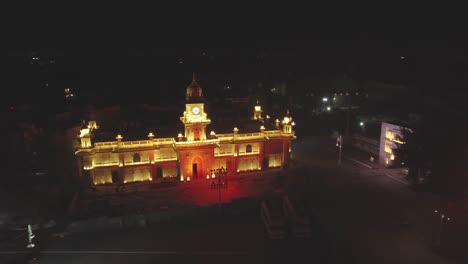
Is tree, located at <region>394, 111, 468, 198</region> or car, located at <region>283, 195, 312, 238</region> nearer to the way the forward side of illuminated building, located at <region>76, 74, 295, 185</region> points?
the car

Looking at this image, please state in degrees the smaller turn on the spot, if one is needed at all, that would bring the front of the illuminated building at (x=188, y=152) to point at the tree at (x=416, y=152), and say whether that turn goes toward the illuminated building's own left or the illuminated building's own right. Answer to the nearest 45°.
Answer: approximately 90° to the illuminated building's own left

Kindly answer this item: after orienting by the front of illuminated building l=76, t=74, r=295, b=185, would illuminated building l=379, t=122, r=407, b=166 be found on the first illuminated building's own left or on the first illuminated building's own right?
on the first illuminated building's own left

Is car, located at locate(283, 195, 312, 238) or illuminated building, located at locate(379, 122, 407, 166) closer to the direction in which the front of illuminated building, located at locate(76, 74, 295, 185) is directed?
the car

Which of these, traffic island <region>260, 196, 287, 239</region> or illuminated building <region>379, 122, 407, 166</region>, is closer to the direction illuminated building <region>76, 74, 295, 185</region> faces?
the traffic island

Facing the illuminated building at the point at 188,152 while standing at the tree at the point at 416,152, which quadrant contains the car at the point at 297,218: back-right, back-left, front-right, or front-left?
front-left

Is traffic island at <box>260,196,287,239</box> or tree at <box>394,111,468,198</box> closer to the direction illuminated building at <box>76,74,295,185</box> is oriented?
the traffic island

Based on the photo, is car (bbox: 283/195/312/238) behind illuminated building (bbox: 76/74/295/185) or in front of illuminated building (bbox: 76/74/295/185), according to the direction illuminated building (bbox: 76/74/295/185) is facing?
in front

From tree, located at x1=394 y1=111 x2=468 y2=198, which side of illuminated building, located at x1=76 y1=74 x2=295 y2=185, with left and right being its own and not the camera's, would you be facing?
left

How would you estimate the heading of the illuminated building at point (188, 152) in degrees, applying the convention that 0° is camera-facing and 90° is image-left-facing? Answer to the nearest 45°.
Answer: approximately 0°
